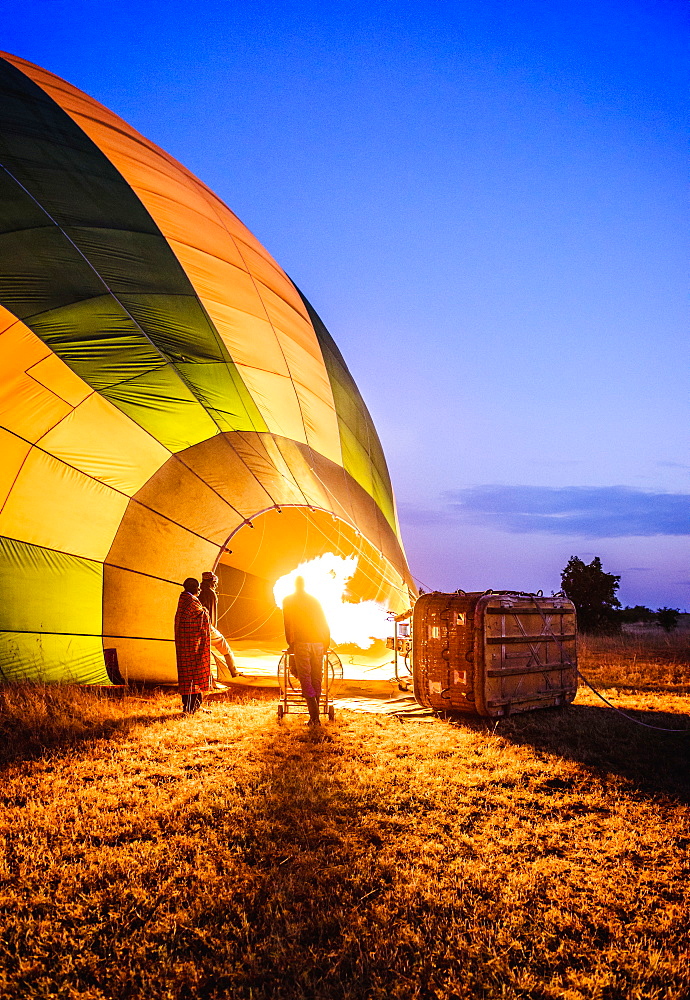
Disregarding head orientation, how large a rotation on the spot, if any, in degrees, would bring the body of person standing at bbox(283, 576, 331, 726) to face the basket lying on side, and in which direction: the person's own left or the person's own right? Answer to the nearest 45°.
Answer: approximately 90° to the person's own right

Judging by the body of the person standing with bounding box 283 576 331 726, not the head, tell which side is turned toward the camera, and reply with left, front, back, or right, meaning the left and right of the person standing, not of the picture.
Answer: back

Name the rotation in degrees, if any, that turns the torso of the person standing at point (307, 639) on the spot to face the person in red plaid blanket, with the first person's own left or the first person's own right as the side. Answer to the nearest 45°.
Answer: approximately 90° to the first person's own left

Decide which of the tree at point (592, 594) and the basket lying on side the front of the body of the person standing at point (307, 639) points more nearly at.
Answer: the tree

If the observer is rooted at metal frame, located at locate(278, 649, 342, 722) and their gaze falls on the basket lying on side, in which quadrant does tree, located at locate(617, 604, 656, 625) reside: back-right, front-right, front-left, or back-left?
front-left

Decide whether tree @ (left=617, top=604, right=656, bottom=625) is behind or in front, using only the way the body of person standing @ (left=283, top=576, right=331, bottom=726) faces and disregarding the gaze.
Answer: in front

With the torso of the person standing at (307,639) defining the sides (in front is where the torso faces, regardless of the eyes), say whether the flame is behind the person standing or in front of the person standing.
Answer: in front
